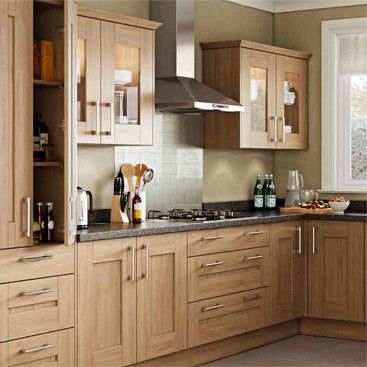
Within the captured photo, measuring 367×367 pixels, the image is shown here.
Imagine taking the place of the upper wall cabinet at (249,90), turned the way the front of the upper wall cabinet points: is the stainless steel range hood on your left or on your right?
on your right

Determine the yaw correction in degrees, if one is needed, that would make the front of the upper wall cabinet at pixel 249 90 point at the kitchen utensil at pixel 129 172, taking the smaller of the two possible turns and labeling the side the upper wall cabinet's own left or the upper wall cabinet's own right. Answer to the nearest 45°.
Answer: approximately 90° to the upper wall cabinet's own right

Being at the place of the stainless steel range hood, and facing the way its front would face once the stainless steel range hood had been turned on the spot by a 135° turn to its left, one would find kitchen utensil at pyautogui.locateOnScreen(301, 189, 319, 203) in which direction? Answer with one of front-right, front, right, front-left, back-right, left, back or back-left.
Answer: front-right

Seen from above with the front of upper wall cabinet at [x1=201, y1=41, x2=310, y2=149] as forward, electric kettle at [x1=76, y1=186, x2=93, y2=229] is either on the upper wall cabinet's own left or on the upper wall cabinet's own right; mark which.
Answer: on the upper wall cabinet's own right

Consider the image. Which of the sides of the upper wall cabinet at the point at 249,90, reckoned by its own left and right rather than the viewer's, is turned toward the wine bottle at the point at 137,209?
right

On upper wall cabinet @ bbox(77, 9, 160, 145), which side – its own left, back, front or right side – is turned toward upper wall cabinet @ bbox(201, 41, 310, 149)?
left

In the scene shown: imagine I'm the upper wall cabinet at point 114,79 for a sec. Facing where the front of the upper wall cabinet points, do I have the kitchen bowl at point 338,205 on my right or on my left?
on my left

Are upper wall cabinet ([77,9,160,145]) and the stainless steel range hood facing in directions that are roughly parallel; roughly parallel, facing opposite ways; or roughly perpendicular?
roughly parallel

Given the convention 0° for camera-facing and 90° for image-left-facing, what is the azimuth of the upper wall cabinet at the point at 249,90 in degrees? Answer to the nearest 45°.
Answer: approximately 315°
